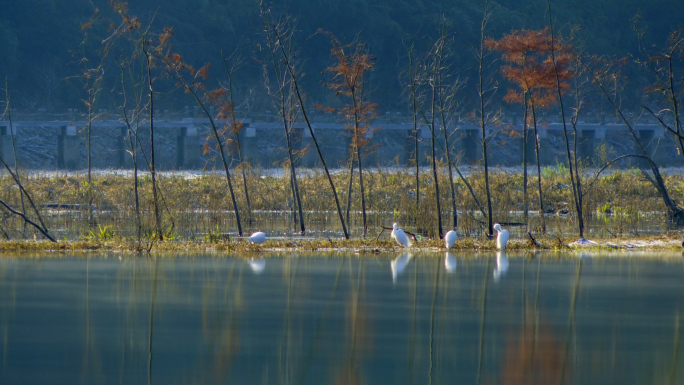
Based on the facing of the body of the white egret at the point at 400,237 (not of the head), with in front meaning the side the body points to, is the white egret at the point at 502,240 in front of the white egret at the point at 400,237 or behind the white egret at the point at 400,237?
behind

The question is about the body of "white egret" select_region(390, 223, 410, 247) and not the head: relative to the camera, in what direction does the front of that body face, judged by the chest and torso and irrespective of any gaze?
to the viewer's left

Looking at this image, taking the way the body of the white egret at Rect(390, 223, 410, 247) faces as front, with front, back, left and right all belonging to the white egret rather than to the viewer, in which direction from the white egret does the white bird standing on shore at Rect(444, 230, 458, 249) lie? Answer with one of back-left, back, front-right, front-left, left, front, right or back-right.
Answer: back
